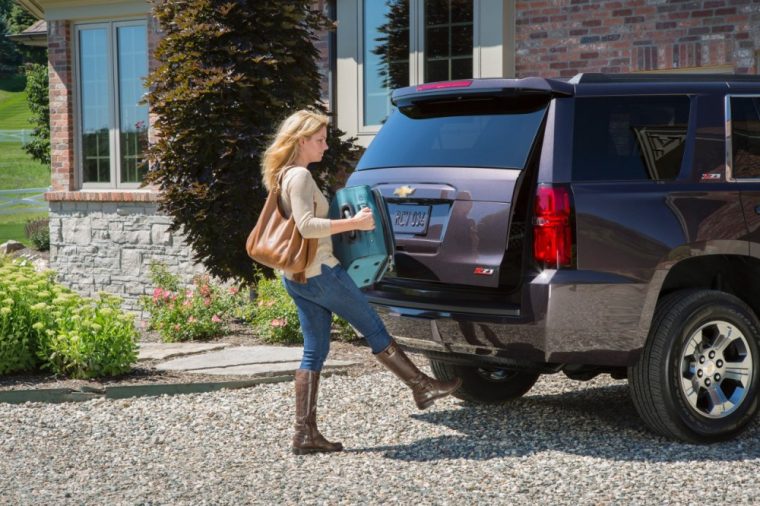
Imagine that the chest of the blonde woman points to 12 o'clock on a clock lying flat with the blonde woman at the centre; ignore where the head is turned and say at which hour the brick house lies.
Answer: The brick house is roughly at 9 o'clock from the blonde woman.

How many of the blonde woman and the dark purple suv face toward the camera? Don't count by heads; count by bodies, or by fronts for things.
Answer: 0

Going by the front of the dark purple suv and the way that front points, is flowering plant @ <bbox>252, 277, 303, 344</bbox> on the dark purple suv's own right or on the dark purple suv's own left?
on the dark purple suv's own left

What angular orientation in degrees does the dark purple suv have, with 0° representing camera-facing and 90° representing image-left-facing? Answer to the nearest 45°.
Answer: approximately 225°

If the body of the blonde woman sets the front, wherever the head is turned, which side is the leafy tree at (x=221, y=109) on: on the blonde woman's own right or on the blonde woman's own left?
on the blonde woman's own left

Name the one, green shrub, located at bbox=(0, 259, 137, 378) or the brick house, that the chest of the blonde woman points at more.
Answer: the brick house

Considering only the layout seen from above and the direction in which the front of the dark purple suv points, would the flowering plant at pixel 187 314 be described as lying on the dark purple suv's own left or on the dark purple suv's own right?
on the dark purple suv's own left

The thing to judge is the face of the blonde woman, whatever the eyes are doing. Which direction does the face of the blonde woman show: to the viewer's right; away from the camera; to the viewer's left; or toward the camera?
to the viewer's right

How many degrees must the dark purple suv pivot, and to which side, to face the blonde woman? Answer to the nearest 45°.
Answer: approximately 135° to its left

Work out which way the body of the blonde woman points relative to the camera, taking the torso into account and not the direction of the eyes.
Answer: to the viewer's right
